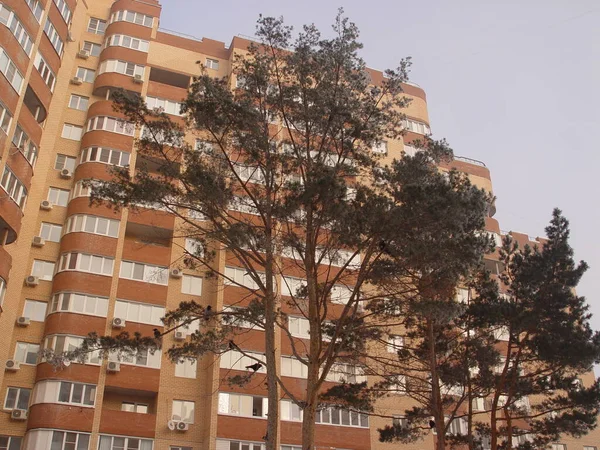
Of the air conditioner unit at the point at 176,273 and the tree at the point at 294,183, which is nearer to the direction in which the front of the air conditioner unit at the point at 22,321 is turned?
the tree

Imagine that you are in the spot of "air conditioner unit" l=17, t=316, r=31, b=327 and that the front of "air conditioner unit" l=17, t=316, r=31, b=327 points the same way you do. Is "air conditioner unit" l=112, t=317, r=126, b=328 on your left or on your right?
on your left

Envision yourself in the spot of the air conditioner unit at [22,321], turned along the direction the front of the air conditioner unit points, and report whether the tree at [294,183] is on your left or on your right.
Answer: on your left

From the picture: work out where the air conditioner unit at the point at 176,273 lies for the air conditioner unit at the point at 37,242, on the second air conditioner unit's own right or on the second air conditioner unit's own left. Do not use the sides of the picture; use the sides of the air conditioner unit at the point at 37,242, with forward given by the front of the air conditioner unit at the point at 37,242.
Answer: on the second air conditioner unit's own left

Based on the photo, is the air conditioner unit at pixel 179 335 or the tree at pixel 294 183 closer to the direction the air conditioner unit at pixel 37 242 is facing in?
the tree

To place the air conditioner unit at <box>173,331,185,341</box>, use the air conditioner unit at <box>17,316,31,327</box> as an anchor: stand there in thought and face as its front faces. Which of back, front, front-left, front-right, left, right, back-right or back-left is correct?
back-left

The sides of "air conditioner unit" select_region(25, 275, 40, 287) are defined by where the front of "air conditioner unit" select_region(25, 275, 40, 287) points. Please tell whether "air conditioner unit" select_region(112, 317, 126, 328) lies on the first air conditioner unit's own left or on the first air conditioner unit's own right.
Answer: on the first air conditioner unit's own left
